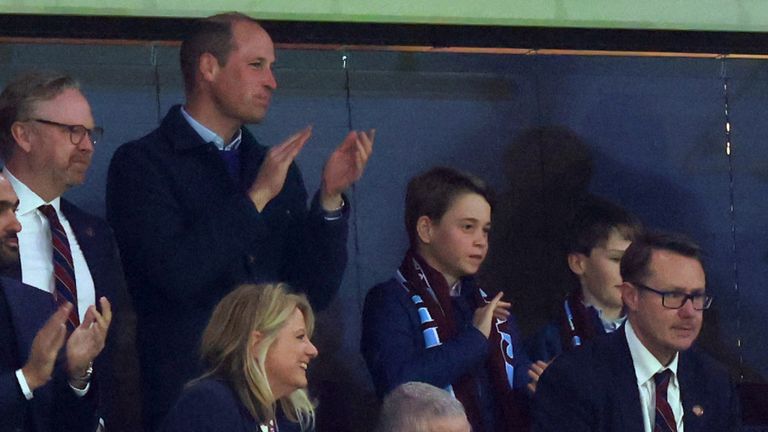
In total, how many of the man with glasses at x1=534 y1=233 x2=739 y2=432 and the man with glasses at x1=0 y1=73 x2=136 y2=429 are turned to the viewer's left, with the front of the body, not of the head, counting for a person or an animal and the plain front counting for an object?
0

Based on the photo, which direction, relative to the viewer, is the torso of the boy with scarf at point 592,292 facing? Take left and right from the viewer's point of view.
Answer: facing the viewer and to the right of the viewer

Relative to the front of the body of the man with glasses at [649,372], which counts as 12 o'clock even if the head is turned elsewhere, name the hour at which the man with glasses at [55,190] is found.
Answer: the man with glasses at [55,190] is roughly at 4 o'clock from the man with glasses at [649,372].

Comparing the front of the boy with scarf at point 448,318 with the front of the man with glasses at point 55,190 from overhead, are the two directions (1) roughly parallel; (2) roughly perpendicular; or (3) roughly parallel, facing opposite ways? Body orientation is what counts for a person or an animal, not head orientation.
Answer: roughly parallel

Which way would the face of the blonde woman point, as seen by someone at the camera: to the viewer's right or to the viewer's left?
to the viewer's right

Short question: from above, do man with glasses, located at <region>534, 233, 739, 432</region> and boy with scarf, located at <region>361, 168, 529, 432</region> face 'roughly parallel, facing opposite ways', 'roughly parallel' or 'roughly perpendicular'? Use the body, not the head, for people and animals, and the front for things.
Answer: roughly parallel

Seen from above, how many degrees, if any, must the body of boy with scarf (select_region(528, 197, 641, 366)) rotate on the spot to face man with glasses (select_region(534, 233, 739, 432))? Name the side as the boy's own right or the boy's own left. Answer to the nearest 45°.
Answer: approximately 45° to the boy's own right

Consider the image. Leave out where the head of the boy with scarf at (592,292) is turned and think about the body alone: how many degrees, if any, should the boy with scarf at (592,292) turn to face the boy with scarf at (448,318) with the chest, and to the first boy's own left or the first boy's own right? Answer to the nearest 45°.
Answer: approximately 90° to the first boy's own right

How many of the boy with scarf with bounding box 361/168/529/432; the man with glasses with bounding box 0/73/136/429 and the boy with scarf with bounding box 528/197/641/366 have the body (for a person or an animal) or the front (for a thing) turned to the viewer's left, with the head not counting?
0

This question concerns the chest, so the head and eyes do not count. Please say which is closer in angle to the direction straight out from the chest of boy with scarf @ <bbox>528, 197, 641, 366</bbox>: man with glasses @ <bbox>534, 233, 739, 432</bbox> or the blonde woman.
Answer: the man with glasses

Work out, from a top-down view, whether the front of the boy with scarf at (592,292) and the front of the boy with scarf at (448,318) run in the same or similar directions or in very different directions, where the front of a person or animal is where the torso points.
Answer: same or similar directions

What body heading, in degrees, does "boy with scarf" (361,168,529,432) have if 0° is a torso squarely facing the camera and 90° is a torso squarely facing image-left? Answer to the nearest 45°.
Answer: approximately 315°

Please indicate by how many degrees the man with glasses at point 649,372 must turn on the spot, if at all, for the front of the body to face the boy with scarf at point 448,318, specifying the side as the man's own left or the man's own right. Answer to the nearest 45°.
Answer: approximately 135° to the man's own right

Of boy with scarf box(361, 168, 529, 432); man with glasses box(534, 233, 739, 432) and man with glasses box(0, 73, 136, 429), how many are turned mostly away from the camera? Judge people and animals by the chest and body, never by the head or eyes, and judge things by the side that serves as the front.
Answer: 0

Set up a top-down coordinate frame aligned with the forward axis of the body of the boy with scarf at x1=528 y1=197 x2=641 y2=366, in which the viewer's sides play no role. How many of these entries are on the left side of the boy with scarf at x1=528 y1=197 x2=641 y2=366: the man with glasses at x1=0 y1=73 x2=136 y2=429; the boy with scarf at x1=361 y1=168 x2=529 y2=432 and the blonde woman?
0

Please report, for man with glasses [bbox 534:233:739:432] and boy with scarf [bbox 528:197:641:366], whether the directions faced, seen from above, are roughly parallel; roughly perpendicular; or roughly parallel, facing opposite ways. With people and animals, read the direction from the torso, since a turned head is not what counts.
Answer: roughly parallel
